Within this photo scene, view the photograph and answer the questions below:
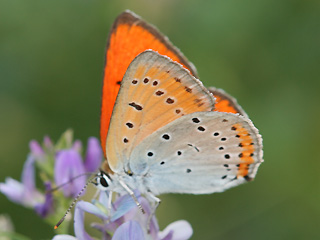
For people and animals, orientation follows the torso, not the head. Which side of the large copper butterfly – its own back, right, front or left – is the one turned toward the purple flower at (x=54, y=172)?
front

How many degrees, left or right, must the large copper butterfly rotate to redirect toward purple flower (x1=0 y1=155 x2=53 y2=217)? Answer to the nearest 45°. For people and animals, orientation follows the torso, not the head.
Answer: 0° — it already faces it

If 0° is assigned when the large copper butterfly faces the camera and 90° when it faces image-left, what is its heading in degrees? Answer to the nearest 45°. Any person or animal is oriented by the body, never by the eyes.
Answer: approximately 90°

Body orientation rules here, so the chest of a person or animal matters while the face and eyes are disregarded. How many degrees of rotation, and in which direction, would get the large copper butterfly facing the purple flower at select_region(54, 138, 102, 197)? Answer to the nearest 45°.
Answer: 0° — it already faces it
